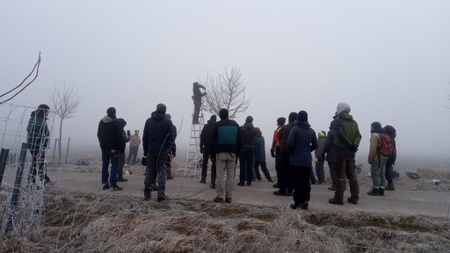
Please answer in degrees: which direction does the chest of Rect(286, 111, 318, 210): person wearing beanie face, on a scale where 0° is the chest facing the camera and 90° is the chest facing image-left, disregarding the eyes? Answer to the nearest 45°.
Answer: approximately 180°

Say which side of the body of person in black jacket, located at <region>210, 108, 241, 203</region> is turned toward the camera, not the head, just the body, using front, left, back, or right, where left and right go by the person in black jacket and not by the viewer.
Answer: back

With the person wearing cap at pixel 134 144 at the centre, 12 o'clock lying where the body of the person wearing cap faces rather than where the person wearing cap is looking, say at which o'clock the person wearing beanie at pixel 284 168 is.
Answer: The person wearing beanie is roughly at 1 o'clock from the person wearing cap.

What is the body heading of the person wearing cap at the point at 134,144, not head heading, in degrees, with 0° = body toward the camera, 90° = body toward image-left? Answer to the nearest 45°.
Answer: approximately 315°

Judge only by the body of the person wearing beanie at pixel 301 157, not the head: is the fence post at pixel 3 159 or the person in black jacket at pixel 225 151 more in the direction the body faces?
the person in black jacket

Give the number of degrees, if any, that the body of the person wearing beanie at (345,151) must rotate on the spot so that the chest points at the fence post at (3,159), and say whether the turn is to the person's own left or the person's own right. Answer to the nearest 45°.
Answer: approximately 90° to the person's own left

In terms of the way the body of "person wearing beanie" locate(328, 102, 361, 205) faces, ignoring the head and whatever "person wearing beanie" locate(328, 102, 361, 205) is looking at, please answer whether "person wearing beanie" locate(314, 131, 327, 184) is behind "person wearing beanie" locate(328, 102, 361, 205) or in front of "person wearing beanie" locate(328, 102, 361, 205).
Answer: in front

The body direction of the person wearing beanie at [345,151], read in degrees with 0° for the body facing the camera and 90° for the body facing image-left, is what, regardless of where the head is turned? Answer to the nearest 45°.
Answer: approximately 135°

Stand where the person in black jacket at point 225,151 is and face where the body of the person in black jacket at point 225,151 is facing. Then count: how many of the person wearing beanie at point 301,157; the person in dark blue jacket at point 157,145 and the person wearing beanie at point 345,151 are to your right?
2

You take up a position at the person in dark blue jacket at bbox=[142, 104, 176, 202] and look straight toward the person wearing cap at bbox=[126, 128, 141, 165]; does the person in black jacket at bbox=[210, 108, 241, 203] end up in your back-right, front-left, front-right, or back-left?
back-right

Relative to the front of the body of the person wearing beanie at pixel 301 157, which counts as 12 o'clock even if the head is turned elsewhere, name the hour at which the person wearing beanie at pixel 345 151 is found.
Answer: the person wearing beanie at pixel 345 151 is roughly at 2 o'clock from the person wearing beanie at pixel 301 157.

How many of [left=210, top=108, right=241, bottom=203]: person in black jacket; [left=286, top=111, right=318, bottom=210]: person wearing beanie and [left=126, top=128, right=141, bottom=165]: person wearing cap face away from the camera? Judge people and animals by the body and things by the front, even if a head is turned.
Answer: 2

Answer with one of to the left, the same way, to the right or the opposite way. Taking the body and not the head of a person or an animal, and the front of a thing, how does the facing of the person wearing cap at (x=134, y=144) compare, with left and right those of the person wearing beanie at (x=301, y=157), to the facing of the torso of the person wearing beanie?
the opposite way

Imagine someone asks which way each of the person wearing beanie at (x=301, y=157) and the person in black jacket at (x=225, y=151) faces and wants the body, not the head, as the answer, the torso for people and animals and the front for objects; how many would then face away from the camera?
2

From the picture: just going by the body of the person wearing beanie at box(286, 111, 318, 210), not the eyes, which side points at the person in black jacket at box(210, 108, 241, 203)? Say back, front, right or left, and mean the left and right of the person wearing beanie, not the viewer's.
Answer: left

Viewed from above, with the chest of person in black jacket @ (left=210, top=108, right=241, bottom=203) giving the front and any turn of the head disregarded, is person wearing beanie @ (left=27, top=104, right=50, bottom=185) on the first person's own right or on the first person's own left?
on the first person's own left

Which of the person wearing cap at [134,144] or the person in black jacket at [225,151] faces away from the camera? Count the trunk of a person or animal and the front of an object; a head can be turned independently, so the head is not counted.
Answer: the person in black jacket
